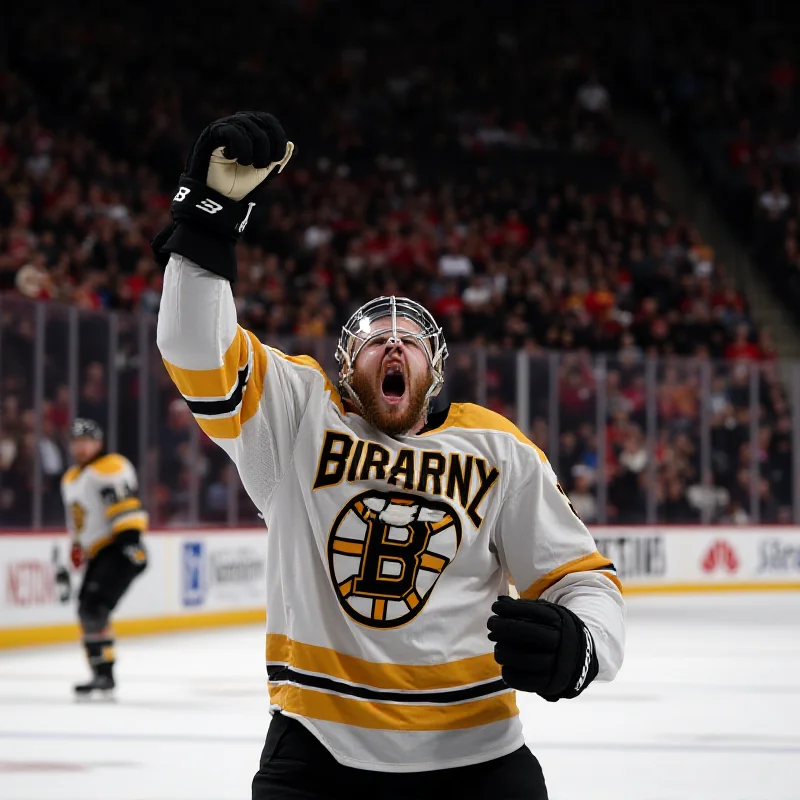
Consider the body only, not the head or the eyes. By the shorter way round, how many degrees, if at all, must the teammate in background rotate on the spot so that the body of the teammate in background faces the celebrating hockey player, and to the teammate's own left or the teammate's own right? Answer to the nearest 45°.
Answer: approximately 45° to the teammate's own left

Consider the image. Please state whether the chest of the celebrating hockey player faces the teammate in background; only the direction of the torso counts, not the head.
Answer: no

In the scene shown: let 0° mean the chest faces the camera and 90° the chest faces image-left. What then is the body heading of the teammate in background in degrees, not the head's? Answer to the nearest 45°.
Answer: approximately 45°

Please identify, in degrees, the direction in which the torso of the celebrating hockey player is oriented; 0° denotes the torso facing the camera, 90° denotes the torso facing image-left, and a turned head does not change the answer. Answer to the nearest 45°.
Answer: approximately 0°

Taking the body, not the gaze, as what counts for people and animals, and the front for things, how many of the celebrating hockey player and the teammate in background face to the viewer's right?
0

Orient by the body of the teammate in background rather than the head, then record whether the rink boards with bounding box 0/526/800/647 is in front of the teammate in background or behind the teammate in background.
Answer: behind

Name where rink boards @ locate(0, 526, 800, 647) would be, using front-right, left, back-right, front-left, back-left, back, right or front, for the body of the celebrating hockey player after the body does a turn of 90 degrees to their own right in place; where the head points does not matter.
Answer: right

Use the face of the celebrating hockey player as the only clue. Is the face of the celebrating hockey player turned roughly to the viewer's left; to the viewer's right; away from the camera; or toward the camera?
toward the camera
